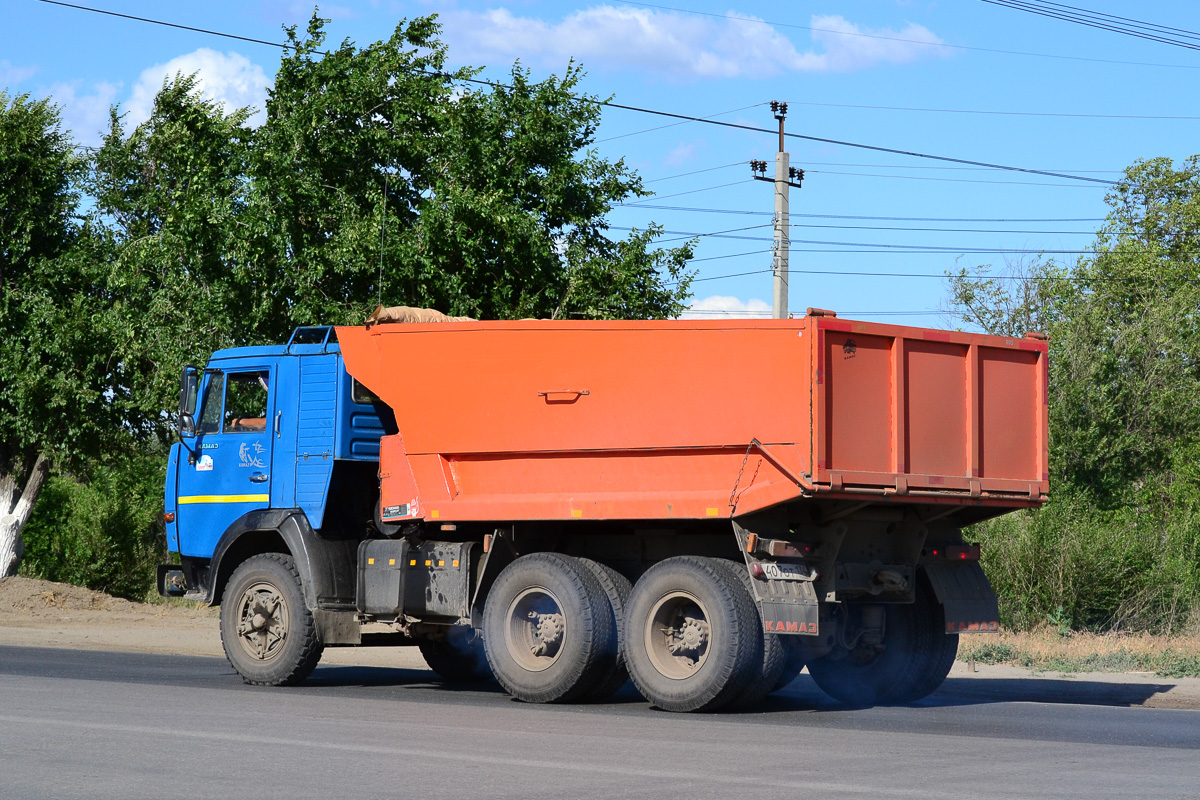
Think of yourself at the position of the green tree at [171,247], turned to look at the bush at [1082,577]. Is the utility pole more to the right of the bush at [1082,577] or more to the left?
left

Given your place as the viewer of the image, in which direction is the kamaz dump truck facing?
facing away from the viewer and to the left of the viewer

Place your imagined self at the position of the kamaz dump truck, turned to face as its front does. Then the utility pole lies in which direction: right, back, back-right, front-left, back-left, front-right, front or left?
front-right

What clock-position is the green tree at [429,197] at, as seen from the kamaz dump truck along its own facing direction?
The green tree is roughly at 1 o'clock from the kamaz dump truck.

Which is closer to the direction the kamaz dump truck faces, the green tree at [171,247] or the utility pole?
the green tree

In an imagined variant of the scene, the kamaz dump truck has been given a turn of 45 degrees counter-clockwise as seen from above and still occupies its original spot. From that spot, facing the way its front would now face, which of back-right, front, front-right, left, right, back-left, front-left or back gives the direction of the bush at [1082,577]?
back-right

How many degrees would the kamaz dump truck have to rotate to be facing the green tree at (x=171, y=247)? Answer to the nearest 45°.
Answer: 0° — it already faces it

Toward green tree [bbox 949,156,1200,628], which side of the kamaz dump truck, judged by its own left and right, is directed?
right

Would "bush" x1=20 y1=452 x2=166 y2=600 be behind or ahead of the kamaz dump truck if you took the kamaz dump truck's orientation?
ahead
